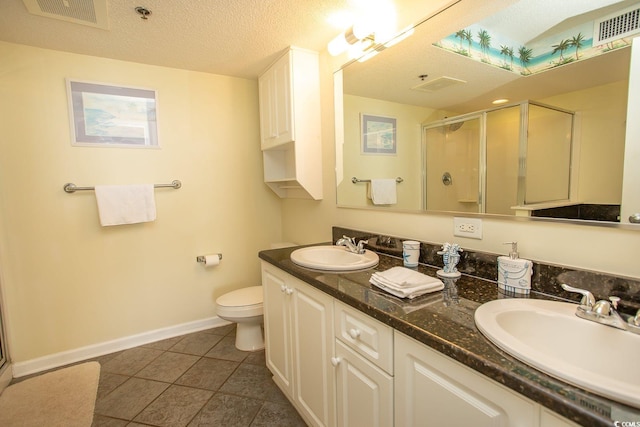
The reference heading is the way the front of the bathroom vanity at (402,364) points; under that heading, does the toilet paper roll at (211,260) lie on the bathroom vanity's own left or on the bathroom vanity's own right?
on the bathroom vanity's own right

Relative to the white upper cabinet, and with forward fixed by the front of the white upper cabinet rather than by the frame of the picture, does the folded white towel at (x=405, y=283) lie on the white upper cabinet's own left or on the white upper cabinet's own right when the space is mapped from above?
on the white upper cabinet's own left

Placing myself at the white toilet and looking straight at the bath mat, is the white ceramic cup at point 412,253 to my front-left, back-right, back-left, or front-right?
back-left

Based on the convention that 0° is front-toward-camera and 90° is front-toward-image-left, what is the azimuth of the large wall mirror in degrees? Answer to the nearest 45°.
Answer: approximately 45°

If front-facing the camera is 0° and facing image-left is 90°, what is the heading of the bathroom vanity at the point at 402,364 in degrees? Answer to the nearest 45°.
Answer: approximately 45°

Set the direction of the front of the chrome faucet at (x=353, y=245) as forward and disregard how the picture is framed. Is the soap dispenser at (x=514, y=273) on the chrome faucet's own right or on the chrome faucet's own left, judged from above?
on the chrome faucet's own left
